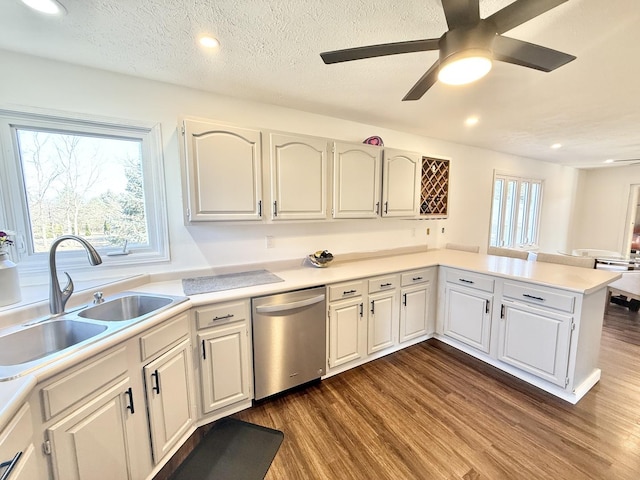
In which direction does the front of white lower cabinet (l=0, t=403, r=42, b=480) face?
to the viewer's right

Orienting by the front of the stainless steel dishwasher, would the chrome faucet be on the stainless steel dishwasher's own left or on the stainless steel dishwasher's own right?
on the stainless steel dishwasher's own right

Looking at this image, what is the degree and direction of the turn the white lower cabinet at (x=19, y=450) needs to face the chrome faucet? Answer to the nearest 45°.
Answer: approximately 90° to its left

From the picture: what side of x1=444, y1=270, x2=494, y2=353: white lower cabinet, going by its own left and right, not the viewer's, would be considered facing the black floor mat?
front

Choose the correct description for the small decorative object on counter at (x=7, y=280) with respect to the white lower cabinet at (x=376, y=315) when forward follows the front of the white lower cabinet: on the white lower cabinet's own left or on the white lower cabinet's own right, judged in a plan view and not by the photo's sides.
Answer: on the white lower cabinet's own right

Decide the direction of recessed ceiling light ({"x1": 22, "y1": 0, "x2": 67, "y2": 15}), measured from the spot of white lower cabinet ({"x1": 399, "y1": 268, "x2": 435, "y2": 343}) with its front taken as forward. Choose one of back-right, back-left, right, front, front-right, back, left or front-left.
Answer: right

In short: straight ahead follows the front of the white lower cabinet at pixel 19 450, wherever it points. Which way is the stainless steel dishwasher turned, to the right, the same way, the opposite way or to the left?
to the right

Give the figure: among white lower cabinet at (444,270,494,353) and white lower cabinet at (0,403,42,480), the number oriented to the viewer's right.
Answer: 1

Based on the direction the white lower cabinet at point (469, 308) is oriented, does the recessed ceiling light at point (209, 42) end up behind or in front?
in front

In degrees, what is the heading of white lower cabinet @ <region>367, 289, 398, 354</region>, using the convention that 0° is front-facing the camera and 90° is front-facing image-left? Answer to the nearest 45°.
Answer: approximately 315°

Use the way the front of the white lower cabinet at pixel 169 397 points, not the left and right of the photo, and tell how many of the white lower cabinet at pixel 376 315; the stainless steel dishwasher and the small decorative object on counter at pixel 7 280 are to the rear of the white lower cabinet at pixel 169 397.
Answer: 1
